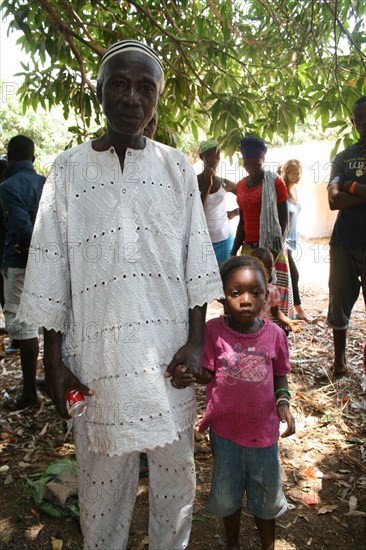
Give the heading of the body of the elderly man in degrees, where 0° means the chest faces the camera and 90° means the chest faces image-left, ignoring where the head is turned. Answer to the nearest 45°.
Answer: approximately 0°

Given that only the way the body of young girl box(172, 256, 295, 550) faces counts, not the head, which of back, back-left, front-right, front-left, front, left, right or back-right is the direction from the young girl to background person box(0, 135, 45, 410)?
back-right

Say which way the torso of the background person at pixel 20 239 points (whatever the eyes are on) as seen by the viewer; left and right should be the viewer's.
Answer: facing away from the viewer and to the left of the viewer

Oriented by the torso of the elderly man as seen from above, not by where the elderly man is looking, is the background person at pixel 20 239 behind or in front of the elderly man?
behind

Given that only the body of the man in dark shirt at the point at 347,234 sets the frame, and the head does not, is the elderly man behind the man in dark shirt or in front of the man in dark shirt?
in front

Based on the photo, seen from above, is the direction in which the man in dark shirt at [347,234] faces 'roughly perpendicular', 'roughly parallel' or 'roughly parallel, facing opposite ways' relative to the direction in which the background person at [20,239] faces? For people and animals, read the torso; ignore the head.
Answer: roughly perpendicular

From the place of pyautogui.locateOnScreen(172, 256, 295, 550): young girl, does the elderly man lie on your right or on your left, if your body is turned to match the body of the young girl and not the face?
on your right

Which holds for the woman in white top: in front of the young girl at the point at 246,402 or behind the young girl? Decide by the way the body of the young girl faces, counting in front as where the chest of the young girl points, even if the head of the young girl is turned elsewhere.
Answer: behind

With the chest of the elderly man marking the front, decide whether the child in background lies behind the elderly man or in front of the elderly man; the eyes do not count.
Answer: behind
